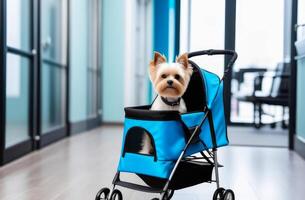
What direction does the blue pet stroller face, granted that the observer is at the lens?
facing the viewer and to the left of the viewer

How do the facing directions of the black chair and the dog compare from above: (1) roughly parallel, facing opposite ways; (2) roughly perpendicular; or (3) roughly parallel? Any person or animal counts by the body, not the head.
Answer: roughly perpendicular

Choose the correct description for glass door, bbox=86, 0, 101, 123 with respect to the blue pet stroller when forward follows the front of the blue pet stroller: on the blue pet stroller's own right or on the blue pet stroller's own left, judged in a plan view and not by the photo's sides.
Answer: on the blue pet stroller's own right

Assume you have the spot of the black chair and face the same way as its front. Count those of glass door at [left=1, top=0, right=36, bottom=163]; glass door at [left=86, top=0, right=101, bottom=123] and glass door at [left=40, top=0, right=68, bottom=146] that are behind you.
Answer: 0

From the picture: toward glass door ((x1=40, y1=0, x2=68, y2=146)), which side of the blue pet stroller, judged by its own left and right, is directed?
right

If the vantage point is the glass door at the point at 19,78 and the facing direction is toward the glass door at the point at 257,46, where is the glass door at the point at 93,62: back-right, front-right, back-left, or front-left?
front-left

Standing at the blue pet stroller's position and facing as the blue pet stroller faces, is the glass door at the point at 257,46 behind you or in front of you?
behind

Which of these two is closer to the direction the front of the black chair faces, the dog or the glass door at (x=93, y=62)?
the glass door

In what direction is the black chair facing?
to the viewer's left

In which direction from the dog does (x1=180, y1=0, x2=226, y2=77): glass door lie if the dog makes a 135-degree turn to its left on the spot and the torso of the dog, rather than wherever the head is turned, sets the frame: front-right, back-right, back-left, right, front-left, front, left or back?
front-left

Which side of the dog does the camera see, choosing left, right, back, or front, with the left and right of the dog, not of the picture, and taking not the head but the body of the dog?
front

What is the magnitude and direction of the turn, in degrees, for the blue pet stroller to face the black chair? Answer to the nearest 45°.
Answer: approximately 135° to its right

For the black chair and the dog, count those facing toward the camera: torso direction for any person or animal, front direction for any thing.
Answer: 1

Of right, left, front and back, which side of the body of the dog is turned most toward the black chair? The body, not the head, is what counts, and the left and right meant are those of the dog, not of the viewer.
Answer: back

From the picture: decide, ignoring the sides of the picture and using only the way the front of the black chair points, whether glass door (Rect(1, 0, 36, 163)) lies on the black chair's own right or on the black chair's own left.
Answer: on the black chair's own left

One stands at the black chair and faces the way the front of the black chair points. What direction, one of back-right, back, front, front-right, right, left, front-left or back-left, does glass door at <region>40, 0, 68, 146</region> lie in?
front-left
